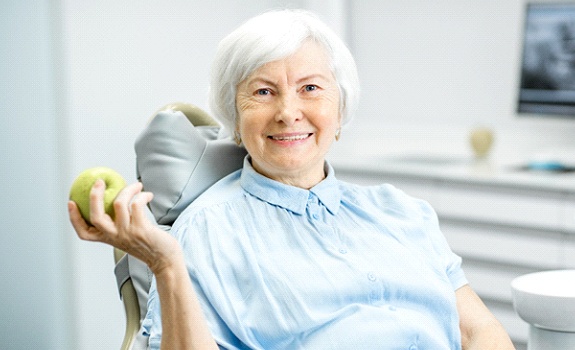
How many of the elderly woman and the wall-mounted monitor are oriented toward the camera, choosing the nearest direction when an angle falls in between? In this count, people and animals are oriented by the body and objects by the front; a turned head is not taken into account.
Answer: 2

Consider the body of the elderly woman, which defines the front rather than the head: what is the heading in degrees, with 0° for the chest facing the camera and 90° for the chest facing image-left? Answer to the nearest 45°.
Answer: approximately 0°

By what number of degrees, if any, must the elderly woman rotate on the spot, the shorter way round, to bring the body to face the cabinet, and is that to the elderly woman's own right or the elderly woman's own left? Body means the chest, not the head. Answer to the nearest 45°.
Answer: approximately 135° to the elderly woman's own left

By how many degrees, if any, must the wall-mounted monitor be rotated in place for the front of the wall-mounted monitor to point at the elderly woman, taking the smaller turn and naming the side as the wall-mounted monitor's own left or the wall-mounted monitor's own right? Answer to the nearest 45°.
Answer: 0° — it already faces them

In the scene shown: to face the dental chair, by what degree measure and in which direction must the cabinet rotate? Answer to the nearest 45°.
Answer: approximately 45° to its right

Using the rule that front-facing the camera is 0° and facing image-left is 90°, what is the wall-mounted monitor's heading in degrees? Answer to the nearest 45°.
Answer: approximately 0°
